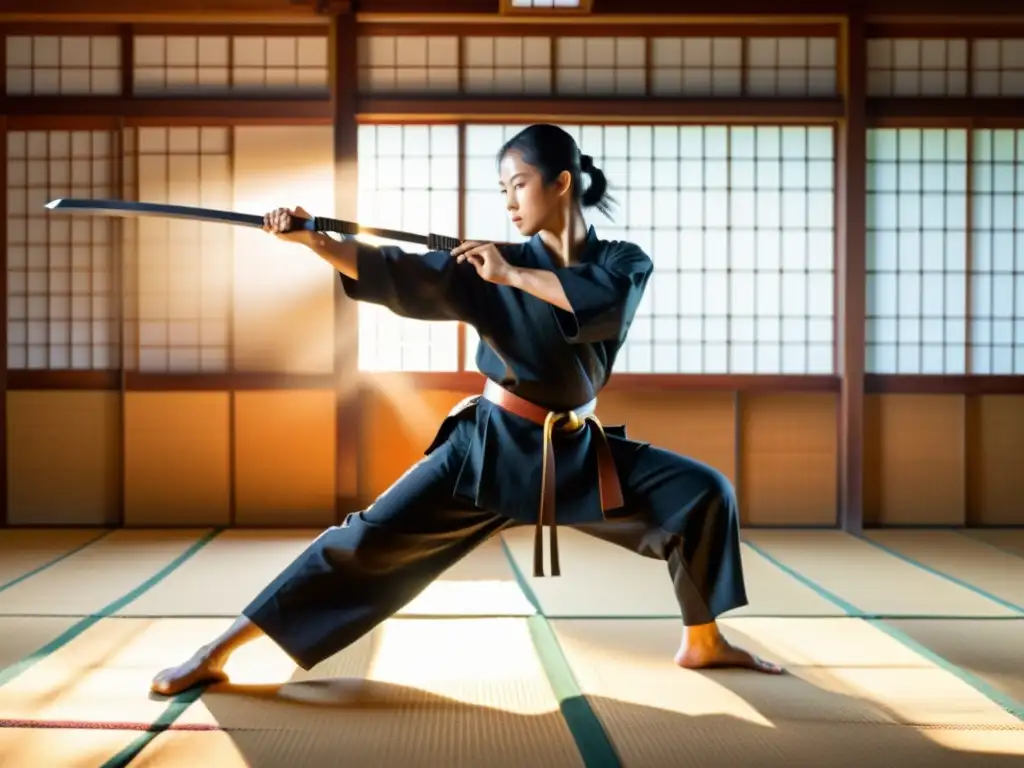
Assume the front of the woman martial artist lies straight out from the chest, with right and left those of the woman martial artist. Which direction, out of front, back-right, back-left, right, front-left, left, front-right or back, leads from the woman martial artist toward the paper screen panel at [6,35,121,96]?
back-right

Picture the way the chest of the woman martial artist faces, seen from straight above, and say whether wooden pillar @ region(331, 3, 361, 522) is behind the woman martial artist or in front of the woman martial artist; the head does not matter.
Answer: behind

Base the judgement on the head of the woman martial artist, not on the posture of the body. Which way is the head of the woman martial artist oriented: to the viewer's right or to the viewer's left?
to the viewer's left

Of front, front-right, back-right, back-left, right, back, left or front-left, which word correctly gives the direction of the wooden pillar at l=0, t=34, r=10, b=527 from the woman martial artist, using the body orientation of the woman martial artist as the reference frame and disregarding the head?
back-right

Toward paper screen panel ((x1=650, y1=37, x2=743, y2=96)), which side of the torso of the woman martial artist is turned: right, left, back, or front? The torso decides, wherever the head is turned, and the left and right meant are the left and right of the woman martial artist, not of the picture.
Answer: back

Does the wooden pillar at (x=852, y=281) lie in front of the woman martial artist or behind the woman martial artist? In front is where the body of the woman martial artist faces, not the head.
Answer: behind

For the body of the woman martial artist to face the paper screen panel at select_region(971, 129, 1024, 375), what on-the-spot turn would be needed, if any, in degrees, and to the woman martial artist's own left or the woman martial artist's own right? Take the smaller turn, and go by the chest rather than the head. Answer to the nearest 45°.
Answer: approximately 135° to the woman martial artist's own left

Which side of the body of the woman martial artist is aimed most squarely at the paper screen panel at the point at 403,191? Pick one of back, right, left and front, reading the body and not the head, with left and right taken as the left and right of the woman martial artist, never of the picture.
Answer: back

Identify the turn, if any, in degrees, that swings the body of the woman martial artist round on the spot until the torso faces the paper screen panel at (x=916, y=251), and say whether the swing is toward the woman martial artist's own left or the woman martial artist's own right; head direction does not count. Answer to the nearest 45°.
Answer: approximately 135° to the woman martial artist's own left

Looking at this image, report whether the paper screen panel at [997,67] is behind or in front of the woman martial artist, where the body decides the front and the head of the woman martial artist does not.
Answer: behind

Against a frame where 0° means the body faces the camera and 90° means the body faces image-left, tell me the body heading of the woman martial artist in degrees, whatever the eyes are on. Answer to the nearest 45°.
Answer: approximately 0°
